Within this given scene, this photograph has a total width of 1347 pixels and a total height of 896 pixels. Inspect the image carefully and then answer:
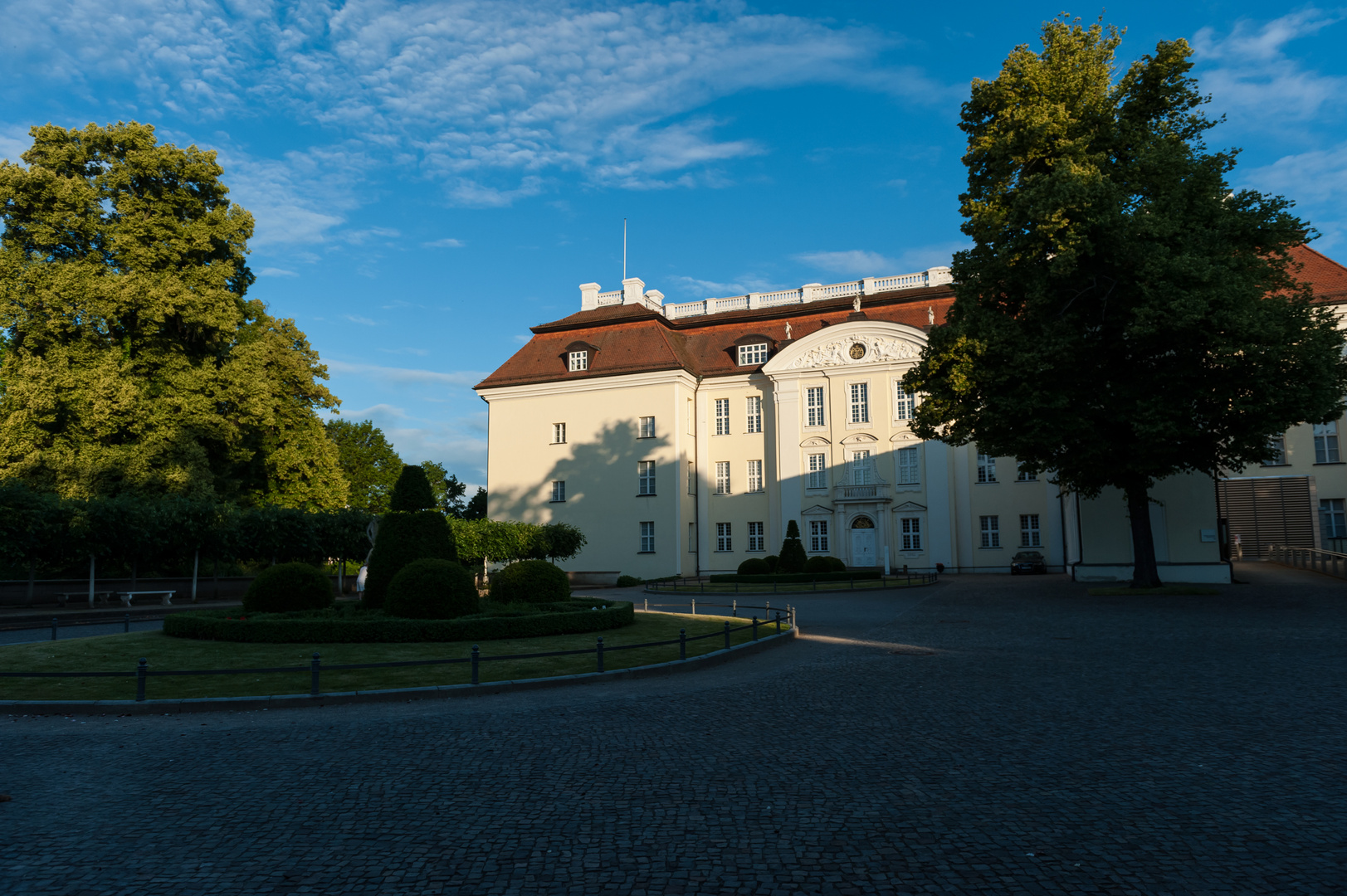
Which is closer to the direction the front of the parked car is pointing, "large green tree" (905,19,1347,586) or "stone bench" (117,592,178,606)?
the large green tree

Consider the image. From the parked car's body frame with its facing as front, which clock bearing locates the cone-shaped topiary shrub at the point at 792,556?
The cone-shaped topiary shrub is roughly at 2 o'clock from the parked car.

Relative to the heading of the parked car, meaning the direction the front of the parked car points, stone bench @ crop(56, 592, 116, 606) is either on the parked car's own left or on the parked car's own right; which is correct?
on the parked car's own right

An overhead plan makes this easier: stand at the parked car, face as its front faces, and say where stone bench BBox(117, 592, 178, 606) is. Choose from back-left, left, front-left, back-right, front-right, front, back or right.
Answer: front-right

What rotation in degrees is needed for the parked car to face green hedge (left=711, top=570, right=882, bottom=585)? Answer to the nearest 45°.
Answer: approximately 45° to its right

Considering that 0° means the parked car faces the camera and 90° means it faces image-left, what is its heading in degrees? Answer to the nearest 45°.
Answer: approximately 0°

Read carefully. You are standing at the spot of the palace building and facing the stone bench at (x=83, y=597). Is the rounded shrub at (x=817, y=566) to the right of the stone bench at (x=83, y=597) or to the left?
left

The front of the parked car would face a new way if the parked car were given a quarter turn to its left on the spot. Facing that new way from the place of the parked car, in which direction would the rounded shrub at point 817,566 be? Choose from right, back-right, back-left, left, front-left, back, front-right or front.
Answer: back-right
